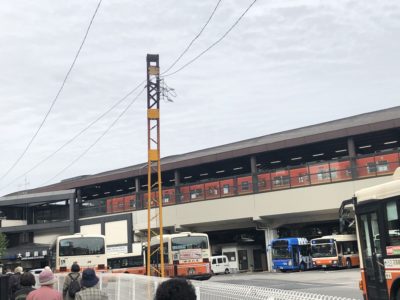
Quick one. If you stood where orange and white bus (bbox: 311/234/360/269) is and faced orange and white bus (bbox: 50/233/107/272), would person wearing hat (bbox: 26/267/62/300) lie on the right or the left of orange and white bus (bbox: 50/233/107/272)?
left

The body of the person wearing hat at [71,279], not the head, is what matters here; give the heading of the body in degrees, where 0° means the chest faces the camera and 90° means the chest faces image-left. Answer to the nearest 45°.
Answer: approximately 180°

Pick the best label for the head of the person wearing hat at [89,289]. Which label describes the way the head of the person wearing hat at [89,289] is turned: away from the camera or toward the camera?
away from the camera

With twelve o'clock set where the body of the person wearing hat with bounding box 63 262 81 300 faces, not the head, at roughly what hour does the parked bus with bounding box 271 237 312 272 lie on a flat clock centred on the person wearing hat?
The parked bus is roughly at 1 o'clock from the person wearing hat.

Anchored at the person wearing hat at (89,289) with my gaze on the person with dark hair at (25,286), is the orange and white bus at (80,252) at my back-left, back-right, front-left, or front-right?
front-right

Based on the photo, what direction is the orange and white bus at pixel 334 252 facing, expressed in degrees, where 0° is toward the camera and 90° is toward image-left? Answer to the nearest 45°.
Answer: approximately 45°

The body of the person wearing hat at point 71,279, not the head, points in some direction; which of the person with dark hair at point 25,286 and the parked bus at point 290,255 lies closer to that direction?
the parked bus
